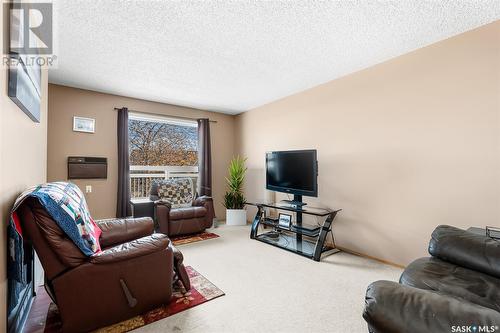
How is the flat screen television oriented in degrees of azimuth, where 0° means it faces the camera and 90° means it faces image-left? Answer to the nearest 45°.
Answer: approximately 45°

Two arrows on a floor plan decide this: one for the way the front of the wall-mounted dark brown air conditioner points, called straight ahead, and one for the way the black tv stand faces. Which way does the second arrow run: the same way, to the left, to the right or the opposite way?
to the right

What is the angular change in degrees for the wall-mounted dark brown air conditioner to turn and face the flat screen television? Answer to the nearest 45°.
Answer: approximately 45° to its left

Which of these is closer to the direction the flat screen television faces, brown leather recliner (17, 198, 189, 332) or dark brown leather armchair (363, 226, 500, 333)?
the brown leather recliner

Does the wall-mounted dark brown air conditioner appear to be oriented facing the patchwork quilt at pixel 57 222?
yes

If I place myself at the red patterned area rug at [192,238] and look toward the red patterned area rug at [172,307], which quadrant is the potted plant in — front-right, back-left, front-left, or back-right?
back-left
